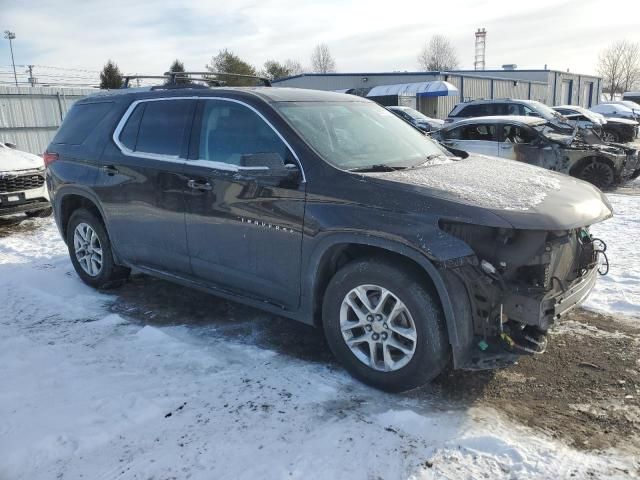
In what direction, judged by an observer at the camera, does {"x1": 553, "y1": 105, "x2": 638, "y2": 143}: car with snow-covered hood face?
facing the viewer and to the right of the viewer

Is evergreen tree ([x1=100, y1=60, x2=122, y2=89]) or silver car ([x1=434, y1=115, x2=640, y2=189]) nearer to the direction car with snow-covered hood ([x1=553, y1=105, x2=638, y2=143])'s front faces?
the silver car

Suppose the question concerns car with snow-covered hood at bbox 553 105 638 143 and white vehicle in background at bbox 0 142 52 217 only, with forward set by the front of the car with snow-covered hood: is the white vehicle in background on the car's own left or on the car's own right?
on the car's own right

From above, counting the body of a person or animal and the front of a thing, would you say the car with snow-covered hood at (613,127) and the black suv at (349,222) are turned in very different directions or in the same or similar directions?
same or similar directions

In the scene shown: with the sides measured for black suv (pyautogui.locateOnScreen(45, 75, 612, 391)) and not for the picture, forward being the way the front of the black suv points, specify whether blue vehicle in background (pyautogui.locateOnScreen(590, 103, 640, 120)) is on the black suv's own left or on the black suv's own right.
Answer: on the black suv's own left

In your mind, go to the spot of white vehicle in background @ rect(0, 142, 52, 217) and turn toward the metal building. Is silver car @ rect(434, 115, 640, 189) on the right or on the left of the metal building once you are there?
right

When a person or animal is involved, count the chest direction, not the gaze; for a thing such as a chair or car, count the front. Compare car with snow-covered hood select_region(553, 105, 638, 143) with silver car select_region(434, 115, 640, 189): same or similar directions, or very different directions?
same or similar directions

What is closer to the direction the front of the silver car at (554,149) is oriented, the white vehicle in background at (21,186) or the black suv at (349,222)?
the black suv

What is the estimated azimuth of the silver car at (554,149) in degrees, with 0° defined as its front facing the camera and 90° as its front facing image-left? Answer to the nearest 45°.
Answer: approximately 315°

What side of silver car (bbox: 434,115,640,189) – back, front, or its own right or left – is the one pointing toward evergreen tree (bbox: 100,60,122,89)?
back

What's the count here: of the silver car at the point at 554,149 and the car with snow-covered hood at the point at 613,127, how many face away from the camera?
0

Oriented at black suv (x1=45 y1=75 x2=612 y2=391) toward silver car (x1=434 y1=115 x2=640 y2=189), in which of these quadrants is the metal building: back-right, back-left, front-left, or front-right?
front-left

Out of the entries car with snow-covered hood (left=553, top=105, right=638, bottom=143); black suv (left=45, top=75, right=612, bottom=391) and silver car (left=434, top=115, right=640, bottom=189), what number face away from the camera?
0
